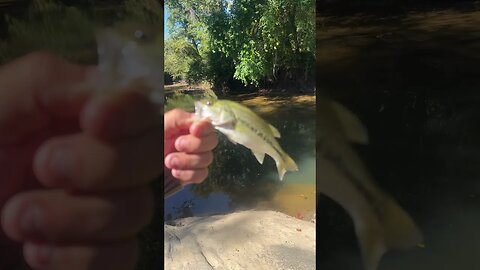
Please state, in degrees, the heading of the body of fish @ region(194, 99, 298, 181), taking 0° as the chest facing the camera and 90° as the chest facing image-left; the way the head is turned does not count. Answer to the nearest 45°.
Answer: approximately 90°
